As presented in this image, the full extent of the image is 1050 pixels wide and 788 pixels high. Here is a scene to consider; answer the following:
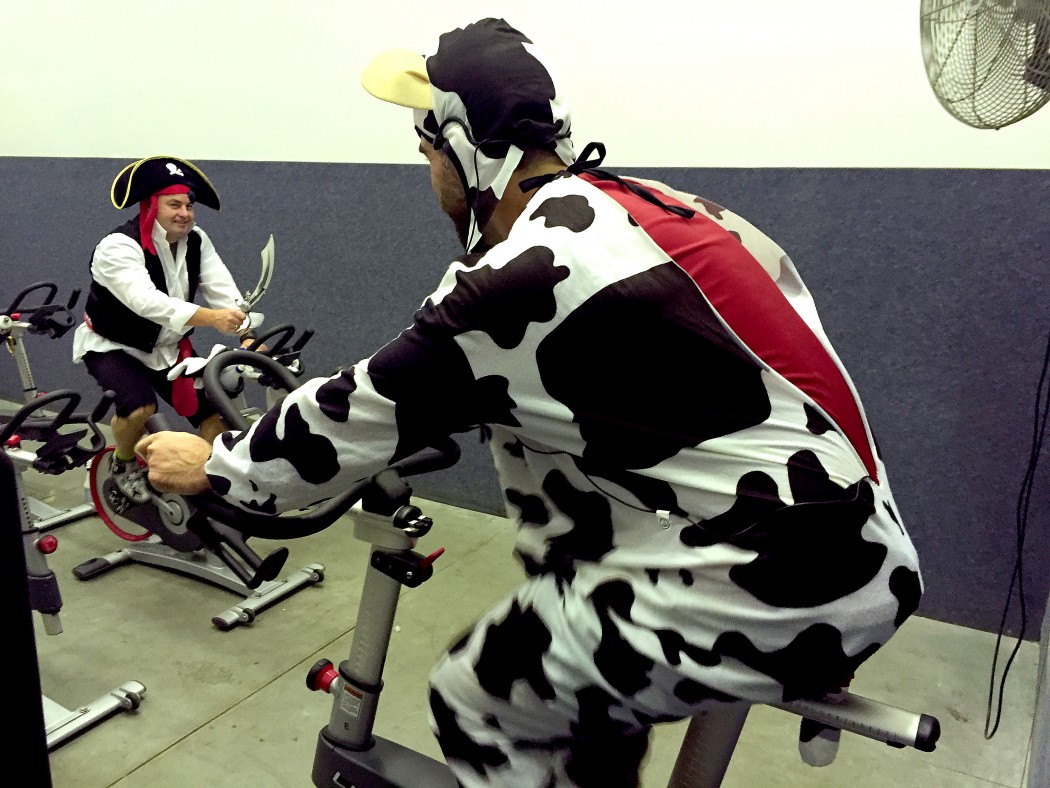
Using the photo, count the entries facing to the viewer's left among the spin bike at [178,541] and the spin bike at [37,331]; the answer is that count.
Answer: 0

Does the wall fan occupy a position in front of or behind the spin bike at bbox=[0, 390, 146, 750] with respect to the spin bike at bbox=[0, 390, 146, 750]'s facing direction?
in front

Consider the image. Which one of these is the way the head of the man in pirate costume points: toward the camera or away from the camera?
toward the camera

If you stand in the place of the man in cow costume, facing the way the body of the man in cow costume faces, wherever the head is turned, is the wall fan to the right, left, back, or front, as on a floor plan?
right

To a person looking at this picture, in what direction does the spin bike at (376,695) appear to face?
facing away from the viewer and to the left of the viewer

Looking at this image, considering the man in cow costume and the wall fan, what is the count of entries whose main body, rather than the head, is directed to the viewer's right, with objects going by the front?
0

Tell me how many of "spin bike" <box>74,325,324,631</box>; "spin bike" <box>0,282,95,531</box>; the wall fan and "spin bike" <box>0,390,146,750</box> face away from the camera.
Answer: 0

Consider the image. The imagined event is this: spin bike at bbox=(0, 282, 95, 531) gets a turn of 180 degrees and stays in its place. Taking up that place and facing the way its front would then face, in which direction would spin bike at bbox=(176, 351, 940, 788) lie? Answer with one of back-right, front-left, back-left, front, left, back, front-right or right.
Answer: back-left

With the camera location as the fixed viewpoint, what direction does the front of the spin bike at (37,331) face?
facing the viewer and to the right of the viewer

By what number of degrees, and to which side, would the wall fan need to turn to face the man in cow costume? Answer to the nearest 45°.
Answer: approximately 45° to its left

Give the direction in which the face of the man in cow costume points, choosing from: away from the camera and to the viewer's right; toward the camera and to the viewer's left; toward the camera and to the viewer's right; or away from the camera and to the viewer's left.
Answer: away from the camera and to the viewer's left

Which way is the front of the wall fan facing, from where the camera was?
facing the viewer and to the left of the viewer

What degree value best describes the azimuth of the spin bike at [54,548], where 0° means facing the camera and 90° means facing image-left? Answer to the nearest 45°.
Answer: approximately 315°

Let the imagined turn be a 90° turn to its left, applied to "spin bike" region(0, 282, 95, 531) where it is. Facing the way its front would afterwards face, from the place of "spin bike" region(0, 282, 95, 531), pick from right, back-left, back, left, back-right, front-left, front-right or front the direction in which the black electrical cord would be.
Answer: right
